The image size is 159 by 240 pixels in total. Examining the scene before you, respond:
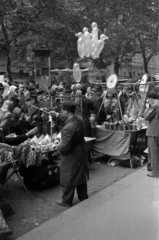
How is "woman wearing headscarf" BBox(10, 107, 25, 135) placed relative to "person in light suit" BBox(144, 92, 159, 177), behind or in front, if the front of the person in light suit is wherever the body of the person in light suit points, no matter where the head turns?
in front

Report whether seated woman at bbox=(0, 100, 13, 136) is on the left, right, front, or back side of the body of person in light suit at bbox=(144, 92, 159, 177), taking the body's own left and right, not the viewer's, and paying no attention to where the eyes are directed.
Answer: front

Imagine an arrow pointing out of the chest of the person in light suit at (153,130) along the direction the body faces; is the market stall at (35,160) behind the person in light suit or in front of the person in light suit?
in front

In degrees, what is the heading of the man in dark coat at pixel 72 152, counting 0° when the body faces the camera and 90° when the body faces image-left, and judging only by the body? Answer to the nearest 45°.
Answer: approximately 90°

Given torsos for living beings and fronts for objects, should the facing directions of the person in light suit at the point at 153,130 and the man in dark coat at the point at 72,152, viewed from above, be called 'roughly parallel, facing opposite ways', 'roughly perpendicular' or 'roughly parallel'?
roughly parallel

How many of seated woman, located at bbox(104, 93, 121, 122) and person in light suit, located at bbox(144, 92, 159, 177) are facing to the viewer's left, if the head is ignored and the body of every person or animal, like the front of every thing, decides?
1

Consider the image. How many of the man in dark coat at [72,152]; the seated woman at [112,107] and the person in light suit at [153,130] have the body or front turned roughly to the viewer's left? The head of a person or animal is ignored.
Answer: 2

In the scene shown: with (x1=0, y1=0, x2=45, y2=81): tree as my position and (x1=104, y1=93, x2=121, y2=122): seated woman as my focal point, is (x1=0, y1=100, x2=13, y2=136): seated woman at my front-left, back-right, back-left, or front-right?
front-right

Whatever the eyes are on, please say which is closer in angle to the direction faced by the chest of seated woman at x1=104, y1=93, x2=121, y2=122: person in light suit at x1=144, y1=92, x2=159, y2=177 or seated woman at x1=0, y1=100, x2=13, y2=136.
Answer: the person in light suit

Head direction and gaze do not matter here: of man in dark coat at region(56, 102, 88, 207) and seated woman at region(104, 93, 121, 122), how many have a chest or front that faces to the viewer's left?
1

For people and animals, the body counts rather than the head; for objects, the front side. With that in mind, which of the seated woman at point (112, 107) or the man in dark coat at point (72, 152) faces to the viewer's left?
the man in dark coat

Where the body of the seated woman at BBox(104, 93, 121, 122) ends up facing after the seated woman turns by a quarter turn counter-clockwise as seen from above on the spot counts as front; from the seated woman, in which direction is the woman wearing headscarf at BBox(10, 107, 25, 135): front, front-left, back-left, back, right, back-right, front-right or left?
back

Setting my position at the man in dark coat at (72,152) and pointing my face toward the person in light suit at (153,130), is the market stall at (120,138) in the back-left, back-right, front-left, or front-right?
front-left

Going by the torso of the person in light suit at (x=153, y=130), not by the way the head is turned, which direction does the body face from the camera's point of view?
to the viewer's left
